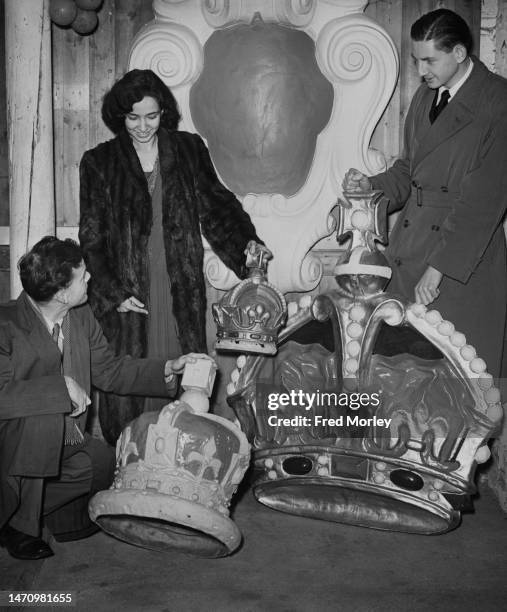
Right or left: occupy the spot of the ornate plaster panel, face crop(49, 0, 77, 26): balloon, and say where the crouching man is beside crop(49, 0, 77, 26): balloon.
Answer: left

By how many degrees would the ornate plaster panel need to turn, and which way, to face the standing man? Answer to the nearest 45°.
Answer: approximately 45° to its left

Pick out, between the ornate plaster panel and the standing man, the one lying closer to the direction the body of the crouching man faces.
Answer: the standing man

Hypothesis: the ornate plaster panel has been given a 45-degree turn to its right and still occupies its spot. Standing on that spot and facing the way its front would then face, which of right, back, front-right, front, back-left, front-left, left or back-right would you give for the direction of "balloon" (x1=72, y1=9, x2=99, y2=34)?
front-right

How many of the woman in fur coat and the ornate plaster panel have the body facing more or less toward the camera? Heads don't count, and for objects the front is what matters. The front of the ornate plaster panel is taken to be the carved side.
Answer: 2

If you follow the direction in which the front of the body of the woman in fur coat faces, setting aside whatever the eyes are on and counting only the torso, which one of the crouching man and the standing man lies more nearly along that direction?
the crouching man

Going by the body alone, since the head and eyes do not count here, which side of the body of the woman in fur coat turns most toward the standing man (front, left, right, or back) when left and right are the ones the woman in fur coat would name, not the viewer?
left

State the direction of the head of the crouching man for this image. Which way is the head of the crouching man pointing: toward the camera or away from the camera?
away from the camera

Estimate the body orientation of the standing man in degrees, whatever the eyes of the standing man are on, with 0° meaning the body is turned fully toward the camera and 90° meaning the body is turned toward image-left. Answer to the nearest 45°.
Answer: approximately 45°
